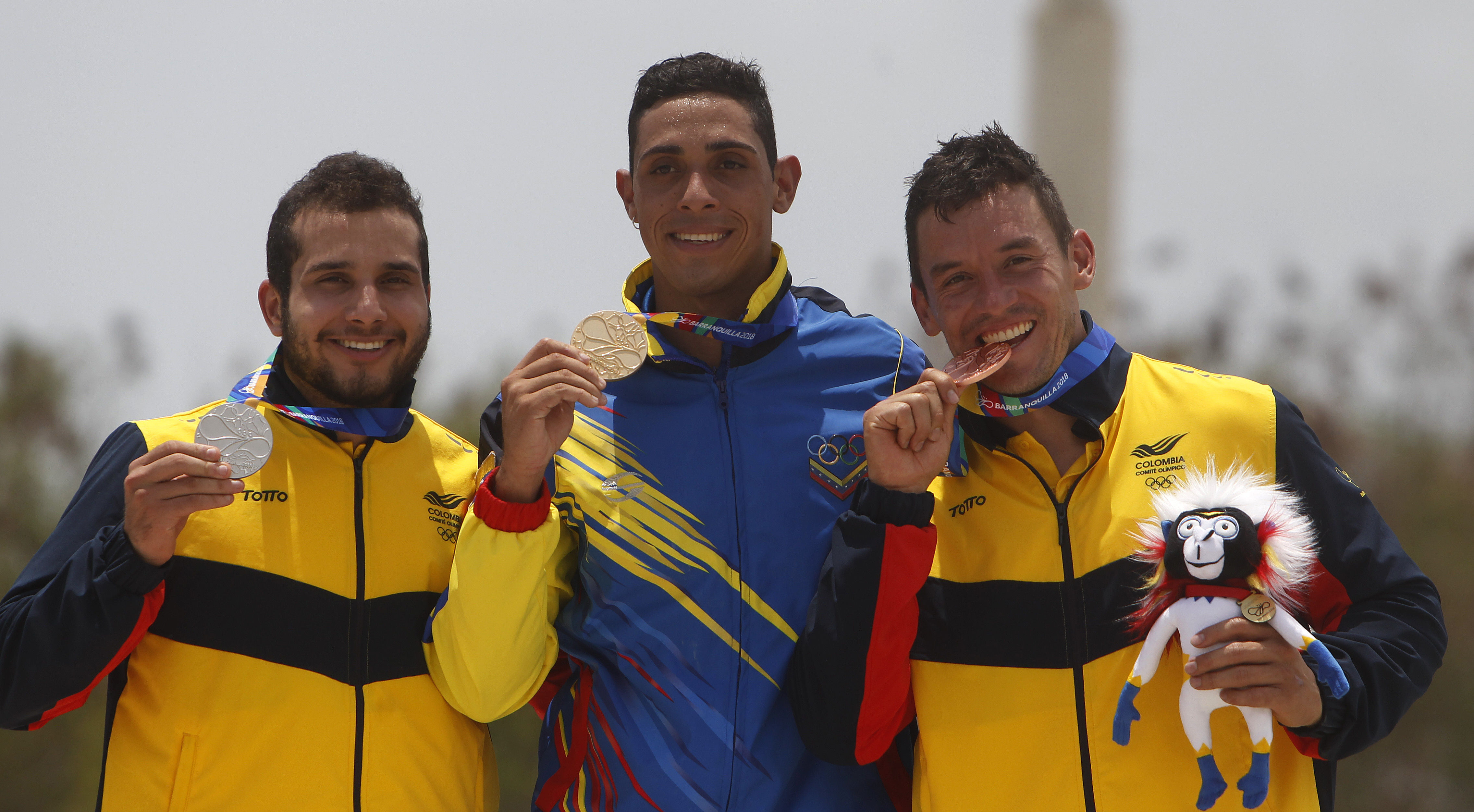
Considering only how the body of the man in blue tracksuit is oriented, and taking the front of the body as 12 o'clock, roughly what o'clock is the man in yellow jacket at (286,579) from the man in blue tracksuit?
The man in yellow jacket is roughly at 3 o'clock from the man in blue tracksuit.

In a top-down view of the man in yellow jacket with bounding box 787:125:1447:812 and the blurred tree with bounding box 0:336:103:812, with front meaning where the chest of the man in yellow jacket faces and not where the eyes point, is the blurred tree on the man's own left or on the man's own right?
on the man's own right

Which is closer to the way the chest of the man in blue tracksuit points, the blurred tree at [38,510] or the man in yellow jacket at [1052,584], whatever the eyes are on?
the man in yellow jacket

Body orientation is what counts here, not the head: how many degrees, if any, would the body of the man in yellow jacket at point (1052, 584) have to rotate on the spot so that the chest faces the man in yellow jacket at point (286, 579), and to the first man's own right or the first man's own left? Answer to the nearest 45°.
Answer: approximately 90° to the first man's own right

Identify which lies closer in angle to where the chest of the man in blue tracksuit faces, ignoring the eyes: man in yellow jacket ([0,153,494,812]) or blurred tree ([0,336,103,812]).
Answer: the man in yellow jacket

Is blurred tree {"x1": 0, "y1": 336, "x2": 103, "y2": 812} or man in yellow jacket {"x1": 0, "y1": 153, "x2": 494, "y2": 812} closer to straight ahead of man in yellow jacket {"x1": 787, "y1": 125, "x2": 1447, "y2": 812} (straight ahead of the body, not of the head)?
the man in yellow jacket

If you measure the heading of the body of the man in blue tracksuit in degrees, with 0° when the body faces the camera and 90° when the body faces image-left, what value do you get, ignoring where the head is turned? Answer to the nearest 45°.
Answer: approximately 0°

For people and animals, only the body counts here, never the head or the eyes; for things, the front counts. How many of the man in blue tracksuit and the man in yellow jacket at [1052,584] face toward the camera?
2

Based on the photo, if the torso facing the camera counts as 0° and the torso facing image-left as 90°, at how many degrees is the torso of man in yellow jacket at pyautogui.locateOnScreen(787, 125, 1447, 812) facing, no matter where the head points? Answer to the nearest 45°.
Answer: approximately 0°

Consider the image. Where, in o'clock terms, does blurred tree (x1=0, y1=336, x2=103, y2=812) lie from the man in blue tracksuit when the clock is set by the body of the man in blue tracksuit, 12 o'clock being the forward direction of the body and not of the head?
The blurred tree is roughly at 5 o'clock from the man in blue tracksuit.
